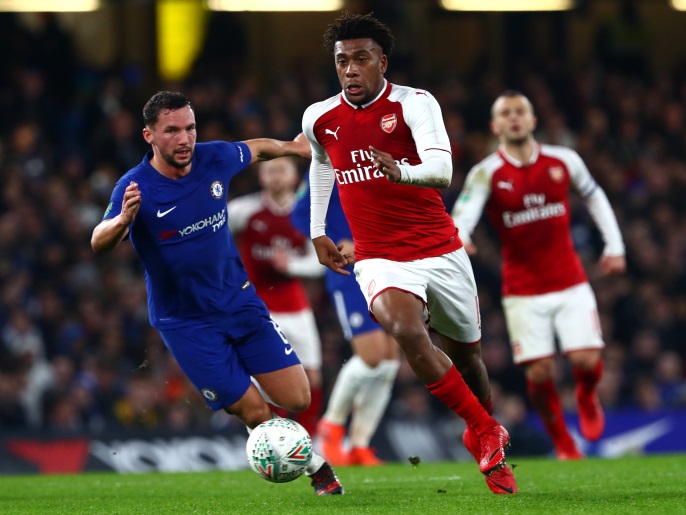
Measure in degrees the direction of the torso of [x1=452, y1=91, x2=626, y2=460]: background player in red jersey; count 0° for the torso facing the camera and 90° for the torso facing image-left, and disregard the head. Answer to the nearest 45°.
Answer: approximately 0°

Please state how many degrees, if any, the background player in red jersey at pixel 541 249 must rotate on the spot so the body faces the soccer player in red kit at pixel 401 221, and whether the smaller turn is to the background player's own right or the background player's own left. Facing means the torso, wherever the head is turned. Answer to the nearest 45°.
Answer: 0° — they already face them

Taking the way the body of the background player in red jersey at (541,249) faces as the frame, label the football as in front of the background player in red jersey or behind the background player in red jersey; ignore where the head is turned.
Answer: in front

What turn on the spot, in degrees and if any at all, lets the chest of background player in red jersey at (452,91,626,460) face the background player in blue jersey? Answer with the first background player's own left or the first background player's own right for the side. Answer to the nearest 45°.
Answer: approximately 90° to the first background player's own right

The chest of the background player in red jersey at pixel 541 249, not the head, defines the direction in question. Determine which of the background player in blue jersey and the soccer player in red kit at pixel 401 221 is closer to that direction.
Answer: the soccer player in red kit
